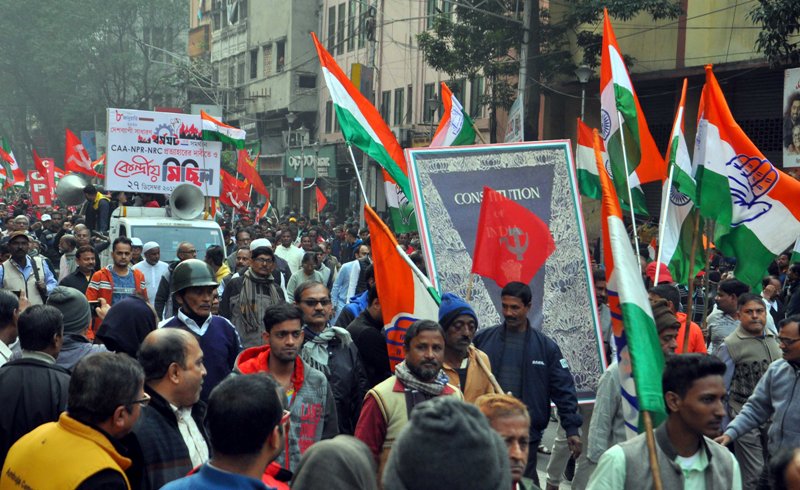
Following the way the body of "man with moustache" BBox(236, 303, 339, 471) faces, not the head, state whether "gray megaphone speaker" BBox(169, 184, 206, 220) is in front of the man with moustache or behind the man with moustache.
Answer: behind

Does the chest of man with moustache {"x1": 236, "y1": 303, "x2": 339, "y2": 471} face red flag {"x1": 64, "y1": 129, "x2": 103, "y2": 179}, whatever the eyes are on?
no

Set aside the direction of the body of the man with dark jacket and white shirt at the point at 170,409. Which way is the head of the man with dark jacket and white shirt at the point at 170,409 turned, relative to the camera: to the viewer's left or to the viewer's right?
to the viewer's right

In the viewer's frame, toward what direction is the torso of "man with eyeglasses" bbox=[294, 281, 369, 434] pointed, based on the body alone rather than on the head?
toward the camera

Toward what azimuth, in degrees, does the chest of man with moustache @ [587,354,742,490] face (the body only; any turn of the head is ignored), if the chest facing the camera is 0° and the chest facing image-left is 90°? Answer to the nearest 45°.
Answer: approximately 315°

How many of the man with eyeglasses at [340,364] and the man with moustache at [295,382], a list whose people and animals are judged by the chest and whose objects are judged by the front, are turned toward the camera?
2

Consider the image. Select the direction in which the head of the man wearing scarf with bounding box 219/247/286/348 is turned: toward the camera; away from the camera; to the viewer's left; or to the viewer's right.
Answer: toward the camera

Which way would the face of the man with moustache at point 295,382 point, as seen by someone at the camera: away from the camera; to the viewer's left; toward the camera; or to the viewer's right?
toward the camera

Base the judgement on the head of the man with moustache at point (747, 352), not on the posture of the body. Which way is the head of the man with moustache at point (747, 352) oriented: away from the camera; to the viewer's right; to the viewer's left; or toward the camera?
toward the camera

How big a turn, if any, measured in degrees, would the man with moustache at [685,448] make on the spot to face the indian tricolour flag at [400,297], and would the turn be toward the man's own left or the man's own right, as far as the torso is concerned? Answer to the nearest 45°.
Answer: approximately 180°

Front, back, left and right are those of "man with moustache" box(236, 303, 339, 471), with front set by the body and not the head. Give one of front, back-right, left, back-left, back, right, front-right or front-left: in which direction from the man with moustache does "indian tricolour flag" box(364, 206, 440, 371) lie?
back-left

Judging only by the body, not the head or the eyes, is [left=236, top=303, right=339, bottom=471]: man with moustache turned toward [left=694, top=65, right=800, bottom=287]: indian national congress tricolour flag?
no

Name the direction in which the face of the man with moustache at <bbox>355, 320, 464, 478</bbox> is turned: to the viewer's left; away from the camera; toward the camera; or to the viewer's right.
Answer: toward the camera

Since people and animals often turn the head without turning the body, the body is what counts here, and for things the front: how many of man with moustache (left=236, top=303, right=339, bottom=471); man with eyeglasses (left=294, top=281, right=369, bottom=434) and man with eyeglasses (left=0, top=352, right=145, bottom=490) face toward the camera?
2

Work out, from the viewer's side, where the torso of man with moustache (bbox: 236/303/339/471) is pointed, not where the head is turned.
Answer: toward the camera

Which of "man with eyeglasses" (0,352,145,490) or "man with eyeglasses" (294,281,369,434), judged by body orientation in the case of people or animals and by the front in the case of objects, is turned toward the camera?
"man with eyeglasses" (294,281,369,434)

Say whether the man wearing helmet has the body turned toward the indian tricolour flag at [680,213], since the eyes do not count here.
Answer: no

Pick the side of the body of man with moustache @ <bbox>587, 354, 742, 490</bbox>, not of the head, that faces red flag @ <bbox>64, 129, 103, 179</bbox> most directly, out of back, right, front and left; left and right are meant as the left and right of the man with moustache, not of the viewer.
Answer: back
